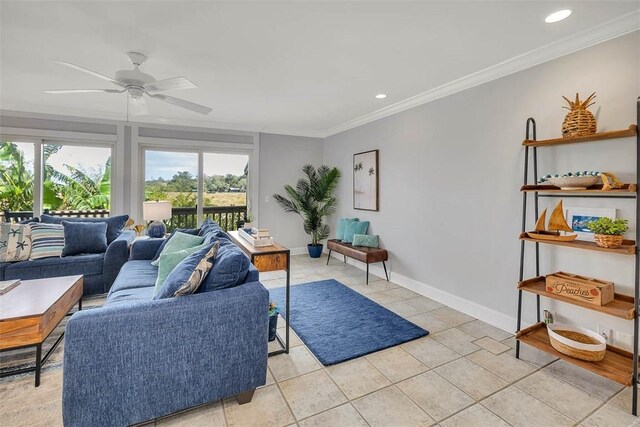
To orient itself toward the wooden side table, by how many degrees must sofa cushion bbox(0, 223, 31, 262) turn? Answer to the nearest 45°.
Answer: approximately 45° to its left

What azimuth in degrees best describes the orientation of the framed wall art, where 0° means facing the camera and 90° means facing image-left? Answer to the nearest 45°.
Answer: approximately 45°

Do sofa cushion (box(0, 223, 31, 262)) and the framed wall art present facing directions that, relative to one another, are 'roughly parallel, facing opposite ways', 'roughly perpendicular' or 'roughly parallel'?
roughly perpendicular

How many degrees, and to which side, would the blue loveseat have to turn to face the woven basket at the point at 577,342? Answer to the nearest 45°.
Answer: approximately 45° to its left

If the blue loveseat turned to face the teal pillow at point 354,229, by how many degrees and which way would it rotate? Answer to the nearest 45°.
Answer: approximately 90° to its left

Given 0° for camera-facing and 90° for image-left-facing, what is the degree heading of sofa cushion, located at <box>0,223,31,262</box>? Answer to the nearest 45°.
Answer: approximately 0°

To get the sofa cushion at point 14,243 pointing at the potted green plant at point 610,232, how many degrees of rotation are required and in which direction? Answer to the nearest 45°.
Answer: approximately 45° to its left

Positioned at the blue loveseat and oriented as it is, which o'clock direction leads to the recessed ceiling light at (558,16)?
The recessed ceiling light is roughly at 11 o'clock from the blue loveseat.
